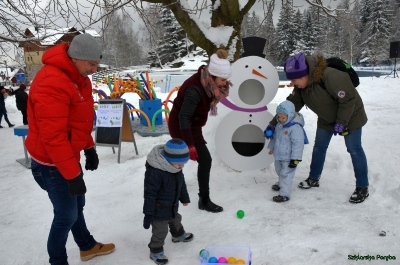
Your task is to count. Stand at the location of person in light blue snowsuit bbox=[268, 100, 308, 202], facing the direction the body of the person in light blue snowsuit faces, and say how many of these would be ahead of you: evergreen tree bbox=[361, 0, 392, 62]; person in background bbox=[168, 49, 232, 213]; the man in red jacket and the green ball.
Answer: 3

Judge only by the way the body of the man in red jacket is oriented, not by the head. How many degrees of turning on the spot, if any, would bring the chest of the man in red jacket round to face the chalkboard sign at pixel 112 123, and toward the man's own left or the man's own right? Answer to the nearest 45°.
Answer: approximately 90° to the man's own left

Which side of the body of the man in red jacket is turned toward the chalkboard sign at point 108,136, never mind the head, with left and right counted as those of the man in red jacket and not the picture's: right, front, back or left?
left

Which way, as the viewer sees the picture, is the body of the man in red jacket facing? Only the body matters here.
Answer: to the viewer's right

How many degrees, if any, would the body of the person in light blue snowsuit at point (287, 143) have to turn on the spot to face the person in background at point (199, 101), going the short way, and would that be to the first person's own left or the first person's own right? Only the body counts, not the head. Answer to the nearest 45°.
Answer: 0° — they already face them

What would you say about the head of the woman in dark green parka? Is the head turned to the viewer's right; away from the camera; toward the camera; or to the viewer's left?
to the viewer's left

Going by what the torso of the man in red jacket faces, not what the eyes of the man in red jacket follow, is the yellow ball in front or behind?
in front

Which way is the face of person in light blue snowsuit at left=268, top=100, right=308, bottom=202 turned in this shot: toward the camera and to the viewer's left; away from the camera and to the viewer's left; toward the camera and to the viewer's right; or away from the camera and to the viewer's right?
toward the camera and to the viewer's left
